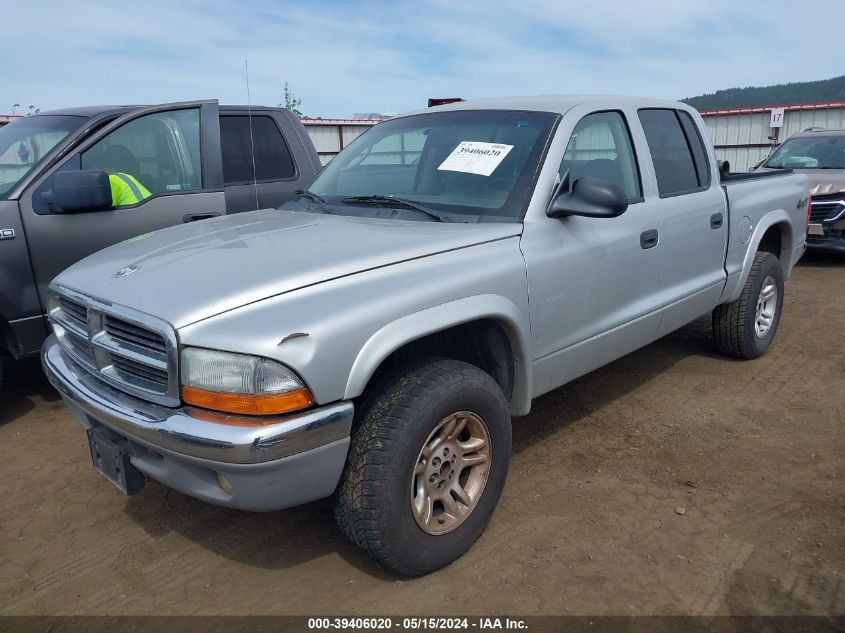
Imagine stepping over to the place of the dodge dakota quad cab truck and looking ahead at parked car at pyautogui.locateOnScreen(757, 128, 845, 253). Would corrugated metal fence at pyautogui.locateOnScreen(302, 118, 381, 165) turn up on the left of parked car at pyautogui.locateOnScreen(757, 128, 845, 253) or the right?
left

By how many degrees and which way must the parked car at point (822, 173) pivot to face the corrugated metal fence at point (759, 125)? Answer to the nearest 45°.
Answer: approximately 135° to its right

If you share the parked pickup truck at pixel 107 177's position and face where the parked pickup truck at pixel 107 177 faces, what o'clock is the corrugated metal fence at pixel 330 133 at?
The corrugated metal fence is roughly at 5 o'clock from the parked pickup truck.

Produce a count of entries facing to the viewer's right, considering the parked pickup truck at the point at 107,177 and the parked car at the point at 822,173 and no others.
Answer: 0

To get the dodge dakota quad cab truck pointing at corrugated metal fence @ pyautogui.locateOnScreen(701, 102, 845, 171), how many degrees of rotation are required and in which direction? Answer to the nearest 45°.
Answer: approximately 180°

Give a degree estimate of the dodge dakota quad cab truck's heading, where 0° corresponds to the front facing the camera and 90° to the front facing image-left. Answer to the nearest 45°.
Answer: approximately 45°

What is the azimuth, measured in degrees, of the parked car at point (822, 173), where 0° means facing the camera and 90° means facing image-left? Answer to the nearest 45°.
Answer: approximately 45°

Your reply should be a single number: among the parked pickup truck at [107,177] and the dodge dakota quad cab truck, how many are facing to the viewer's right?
0

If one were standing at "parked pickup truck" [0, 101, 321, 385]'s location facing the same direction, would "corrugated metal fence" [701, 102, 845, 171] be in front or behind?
behind

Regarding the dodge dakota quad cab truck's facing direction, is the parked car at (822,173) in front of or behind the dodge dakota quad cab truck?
behind

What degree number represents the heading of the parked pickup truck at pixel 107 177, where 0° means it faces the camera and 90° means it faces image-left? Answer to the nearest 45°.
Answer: approximately 45°
